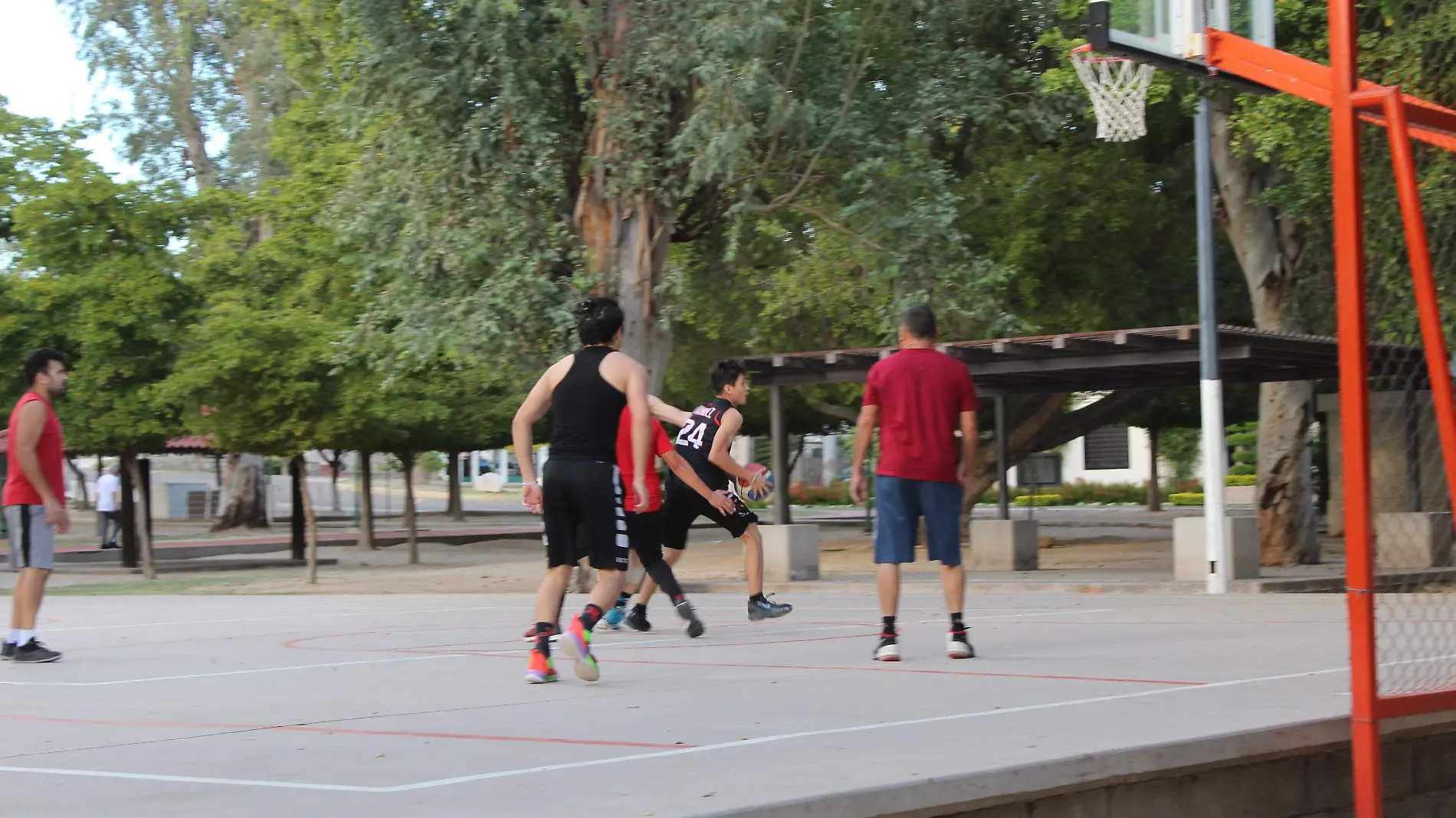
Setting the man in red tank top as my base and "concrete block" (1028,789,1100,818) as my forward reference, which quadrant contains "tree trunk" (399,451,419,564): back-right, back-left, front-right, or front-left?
back-left

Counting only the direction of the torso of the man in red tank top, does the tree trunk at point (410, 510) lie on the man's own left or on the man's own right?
on the man's own left

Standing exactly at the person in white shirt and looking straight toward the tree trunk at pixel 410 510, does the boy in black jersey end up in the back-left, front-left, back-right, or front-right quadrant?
front-right

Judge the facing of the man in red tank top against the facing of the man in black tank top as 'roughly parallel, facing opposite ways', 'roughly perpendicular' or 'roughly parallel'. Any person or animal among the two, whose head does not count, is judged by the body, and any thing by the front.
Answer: roughly perpendicular

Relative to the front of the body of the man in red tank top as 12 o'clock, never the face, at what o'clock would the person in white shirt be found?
The person in white shirt is roughly at 9 o'clock from the man in red tank top.

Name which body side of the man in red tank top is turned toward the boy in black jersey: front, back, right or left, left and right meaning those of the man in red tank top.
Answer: front

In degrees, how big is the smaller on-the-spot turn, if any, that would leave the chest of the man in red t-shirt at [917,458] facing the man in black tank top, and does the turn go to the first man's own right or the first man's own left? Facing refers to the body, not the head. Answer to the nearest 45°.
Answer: approximately 135° to the first man's own left

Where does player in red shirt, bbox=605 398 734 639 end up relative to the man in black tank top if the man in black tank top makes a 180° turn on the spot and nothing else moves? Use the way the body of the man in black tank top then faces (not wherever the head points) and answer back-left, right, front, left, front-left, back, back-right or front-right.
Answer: back

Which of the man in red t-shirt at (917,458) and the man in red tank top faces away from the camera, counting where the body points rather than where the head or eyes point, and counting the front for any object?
the man in red t-shirt

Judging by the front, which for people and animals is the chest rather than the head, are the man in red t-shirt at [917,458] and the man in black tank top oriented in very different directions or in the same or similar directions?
same or similar directions

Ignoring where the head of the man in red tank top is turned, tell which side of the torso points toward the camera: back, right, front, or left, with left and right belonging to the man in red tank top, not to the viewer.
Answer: right

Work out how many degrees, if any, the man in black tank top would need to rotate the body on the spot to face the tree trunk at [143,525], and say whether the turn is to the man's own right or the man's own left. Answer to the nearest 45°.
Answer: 0° — they already face it

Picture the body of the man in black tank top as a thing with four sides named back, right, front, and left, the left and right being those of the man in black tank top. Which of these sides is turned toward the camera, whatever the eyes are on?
back

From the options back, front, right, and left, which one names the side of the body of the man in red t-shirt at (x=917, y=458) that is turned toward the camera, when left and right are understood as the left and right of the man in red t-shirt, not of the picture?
back

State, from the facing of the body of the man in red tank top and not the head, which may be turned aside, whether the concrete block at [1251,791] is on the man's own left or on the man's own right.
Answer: on the man's own right

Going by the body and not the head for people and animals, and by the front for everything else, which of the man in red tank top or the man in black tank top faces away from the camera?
the man in black tank top

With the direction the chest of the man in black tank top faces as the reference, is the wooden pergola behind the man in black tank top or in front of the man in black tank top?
in front

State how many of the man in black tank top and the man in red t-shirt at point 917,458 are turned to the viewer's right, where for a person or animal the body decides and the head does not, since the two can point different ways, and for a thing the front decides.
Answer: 0

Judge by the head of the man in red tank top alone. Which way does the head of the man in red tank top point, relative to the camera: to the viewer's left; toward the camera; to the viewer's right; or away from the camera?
to the viewer's right
